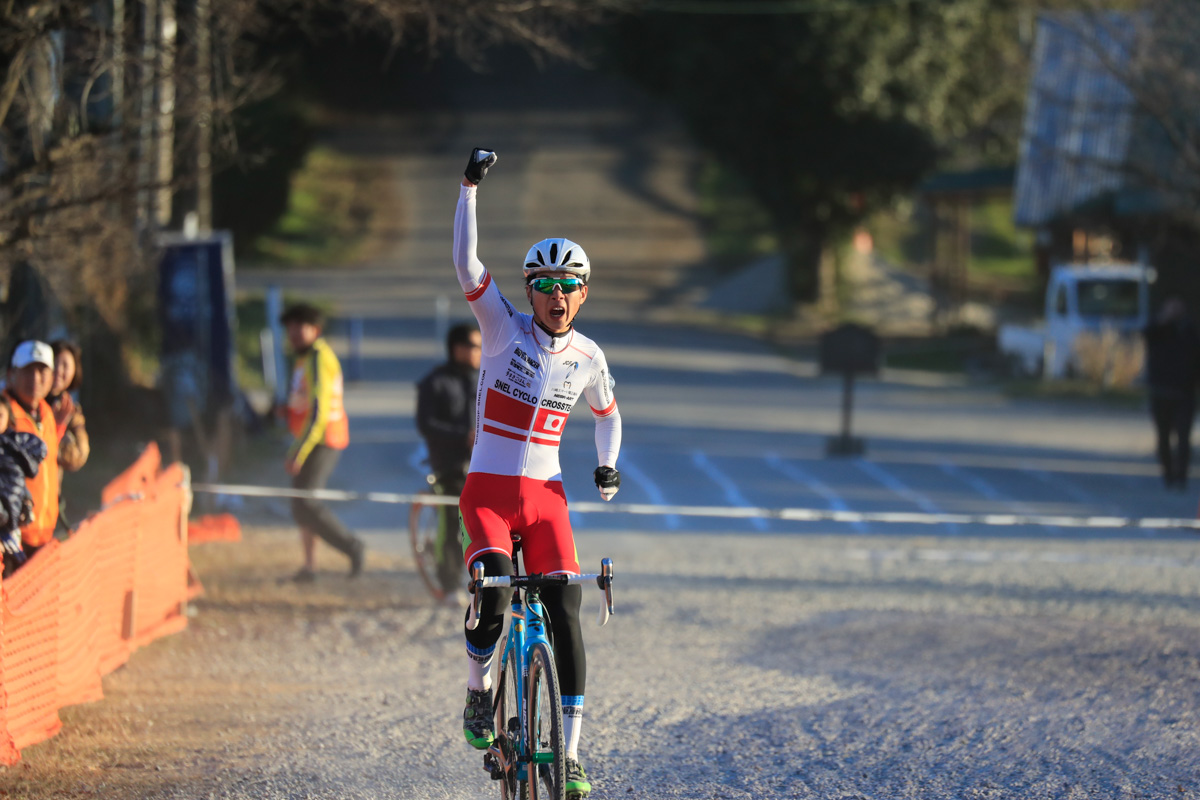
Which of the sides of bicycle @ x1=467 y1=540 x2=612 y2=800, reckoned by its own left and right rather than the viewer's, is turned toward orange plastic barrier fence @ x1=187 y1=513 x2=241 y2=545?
back

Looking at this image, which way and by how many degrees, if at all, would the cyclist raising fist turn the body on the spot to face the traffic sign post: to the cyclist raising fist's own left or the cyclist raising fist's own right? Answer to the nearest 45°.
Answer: approximately 180°

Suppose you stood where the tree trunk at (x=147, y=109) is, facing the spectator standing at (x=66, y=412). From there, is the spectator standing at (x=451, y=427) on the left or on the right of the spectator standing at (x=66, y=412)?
left

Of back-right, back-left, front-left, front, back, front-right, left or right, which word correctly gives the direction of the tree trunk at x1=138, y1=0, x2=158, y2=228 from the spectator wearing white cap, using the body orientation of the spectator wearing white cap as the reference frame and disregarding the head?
back-left

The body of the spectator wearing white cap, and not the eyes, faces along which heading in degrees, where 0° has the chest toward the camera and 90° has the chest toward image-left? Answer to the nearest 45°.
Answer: approximately 315°

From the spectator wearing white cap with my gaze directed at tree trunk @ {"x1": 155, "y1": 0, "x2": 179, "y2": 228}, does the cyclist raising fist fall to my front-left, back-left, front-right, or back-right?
back-right

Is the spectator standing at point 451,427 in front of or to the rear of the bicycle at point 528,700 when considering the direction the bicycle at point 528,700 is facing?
to the rear

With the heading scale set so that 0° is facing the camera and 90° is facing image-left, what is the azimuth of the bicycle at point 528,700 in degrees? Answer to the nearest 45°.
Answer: approximately 0°
